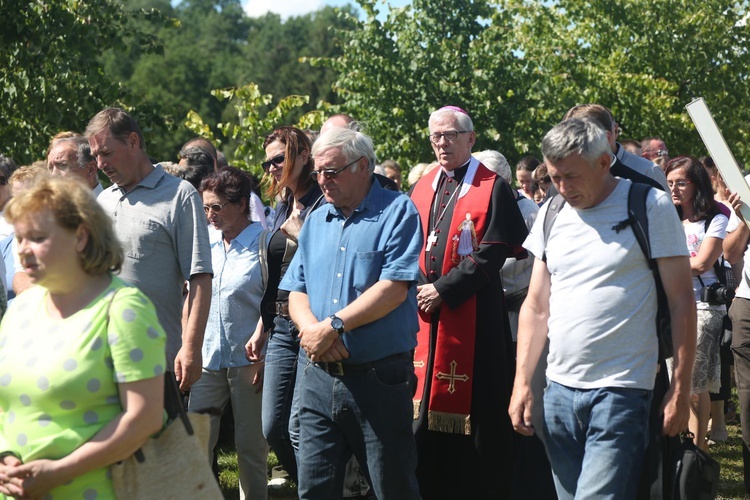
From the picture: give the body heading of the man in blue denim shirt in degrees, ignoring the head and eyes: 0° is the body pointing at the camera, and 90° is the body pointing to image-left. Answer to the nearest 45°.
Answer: approximately 45°

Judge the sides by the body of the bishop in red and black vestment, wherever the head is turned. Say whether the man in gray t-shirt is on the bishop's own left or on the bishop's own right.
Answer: on the bishop's own left

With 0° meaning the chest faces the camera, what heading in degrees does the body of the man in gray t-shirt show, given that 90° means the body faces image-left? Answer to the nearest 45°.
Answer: approximately 45°

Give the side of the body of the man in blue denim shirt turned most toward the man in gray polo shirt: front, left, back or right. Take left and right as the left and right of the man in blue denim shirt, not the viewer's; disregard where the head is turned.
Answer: right

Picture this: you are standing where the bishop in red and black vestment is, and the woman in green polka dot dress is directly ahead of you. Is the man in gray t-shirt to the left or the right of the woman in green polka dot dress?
left

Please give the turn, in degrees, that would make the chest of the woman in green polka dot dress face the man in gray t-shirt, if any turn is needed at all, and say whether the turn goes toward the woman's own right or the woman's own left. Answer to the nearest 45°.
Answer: approximately 135° to the woman's own left

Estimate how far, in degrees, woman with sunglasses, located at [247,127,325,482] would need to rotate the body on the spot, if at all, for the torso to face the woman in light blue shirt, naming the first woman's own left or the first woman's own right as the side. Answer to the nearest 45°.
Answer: approximately 90° to the first woman's own right

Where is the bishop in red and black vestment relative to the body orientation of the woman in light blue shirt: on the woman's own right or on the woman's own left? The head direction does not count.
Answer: on the woman's own left

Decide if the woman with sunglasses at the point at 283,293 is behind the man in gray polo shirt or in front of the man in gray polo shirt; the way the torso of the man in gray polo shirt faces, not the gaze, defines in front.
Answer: behind
